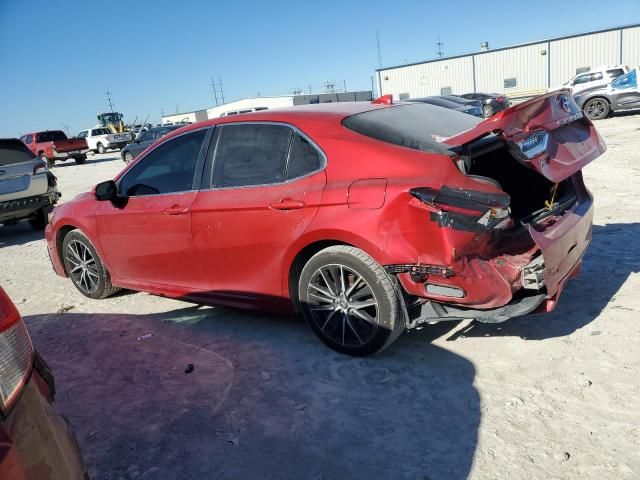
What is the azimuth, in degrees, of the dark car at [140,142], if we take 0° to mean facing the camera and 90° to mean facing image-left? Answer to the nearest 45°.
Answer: approximately 45°

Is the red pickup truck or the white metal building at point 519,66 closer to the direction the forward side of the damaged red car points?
the red pickup truck

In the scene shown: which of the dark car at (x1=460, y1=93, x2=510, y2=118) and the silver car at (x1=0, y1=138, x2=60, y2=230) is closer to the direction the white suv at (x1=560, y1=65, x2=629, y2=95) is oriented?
the dark car

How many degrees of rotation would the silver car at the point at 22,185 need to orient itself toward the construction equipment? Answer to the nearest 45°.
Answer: approximately 45° to its right

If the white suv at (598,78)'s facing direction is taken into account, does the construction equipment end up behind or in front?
in front

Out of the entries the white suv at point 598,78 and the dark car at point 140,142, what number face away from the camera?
0

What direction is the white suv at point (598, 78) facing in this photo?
to the viewer's left

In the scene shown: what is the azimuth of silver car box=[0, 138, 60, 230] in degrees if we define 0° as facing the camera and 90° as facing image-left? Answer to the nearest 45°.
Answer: approximately 135°

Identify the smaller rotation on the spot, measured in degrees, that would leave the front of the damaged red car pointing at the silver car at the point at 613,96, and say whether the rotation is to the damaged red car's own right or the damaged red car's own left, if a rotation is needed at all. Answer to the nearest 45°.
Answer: approximately 90° to the damaged red car's own right

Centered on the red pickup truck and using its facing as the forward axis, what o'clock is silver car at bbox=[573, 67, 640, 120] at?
The silver car is roughly at 6 o'clock from the red pickup truck.

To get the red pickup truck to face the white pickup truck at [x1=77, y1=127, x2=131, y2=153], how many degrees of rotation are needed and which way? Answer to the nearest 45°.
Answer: approximately 90° to its right

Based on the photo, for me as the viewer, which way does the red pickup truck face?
facing away from the viewer and to the left of the viewer

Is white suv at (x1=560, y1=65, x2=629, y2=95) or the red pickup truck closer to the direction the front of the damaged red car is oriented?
the red pickup truck
